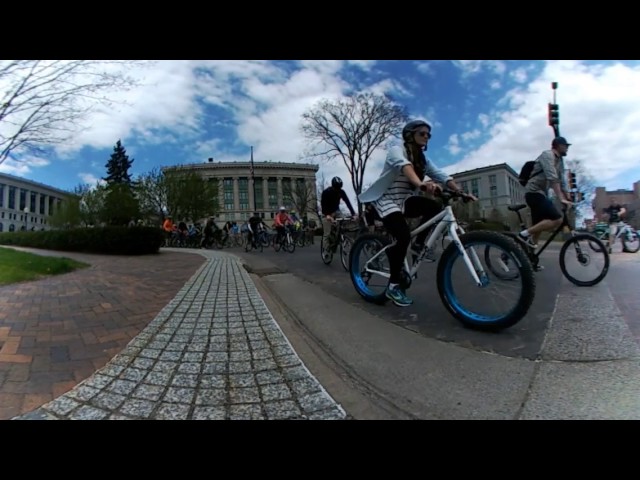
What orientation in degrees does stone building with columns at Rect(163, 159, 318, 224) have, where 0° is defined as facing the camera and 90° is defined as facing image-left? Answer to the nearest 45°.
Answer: approximately 0°

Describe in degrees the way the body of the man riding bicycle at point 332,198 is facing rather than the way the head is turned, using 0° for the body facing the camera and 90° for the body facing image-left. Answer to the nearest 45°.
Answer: approximately 315°

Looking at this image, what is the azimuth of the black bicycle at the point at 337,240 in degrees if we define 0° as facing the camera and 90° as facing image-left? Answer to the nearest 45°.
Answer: approximately 315°

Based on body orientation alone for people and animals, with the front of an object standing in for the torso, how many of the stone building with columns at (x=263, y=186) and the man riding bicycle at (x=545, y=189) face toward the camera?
1

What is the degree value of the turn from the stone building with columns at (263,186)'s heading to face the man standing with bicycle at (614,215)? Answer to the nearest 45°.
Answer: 0° — it already faces them

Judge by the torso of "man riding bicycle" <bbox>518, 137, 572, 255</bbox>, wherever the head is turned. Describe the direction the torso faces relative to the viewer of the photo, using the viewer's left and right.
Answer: facing to the right of the viewer

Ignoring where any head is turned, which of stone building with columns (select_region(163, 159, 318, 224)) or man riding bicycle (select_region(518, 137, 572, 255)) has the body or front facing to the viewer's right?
the man riding bicycle

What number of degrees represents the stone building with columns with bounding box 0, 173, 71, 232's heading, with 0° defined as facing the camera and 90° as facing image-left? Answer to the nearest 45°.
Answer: approximately 315°

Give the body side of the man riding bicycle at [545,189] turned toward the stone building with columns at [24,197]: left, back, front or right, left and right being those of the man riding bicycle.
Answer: back

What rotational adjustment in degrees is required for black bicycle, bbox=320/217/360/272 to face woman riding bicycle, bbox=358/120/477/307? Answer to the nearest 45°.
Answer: approximately 45° to its right

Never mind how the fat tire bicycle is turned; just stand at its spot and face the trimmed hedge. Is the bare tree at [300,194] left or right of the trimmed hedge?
right

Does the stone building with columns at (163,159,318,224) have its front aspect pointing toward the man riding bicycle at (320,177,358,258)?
yes

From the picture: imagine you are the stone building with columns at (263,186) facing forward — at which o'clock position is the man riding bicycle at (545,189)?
The man riding bicycle is roughly at 12 o'clock from the stone building with columns.
